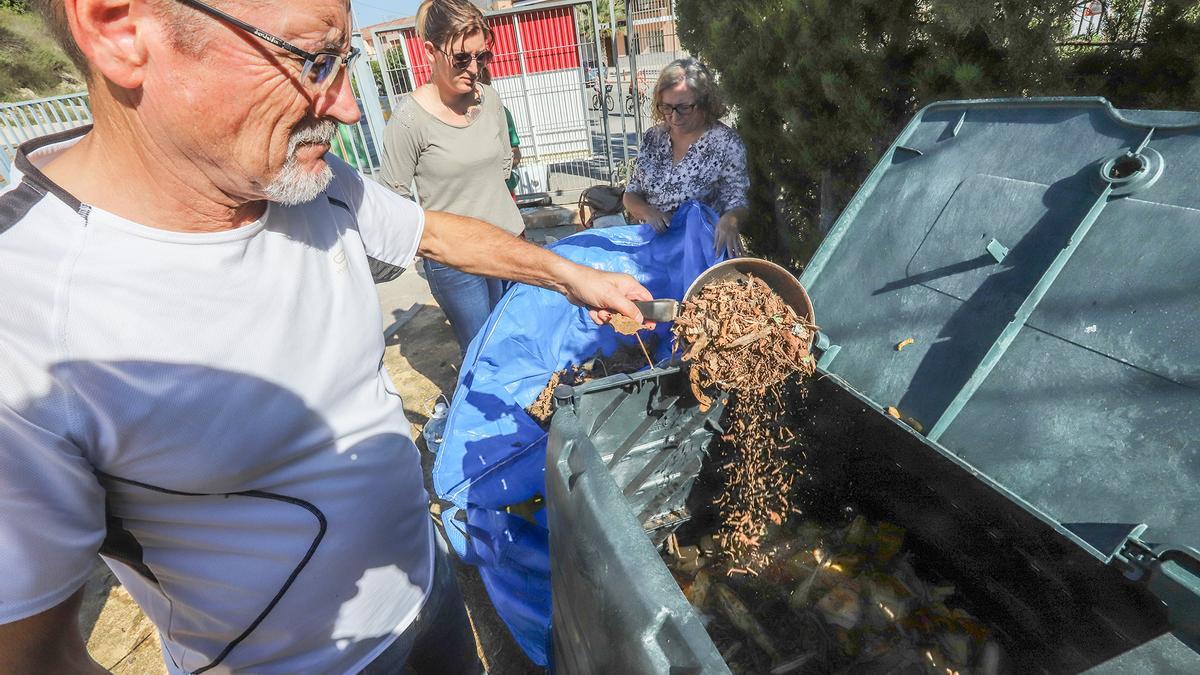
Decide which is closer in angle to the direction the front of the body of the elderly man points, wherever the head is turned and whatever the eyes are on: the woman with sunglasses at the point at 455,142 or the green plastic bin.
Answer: the green plastic bin

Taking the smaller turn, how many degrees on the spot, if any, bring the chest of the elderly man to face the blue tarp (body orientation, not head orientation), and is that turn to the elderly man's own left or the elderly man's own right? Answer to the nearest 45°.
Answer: approximately 90° to the elderly man's own left

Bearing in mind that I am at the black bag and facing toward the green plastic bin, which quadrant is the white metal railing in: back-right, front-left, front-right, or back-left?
back-right

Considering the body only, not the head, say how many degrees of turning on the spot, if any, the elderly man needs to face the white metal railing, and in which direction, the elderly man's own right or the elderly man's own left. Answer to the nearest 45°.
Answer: approximately 135° to the elderly man's own left

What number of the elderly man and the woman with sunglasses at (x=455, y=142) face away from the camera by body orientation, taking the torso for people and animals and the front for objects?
0

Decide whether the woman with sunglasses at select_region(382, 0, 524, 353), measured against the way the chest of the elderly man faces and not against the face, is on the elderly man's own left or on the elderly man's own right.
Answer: on the elderly man's own left

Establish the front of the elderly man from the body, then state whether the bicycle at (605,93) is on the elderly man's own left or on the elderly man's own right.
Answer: on the elderly man's own left

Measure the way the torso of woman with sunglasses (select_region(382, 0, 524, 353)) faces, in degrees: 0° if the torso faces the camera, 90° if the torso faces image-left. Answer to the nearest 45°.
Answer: approximately 315°

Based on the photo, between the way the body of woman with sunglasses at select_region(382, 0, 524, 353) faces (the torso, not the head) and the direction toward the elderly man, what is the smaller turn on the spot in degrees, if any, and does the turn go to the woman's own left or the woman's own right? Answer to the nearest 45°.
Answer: approximately 45° to the woman's own right

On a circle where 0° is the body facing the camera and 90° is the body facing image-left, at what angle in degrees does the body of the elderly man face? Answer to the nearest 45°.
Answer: approximately 315°

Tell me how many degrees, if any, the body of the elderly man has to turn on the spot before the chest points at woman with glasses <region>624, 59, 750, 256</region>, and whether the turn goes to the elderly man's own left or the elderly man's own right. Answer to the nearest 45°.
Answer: approximately 90° to the elderly man's own left

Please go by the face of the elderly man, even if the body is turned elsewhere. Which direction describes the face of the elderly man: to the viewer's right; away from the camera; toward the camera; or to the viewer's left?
to the viewer's right
